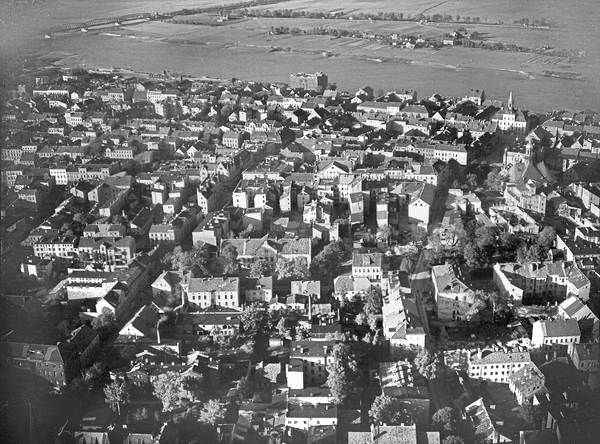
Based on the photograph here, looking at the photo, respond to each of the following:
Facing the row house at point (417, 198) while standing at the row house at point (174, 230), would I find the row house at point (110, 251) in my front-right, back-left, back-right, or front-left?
back-right

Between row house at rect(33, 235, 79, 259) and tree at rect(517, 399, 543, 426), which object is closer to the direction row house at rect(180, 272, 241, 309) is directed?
the tree

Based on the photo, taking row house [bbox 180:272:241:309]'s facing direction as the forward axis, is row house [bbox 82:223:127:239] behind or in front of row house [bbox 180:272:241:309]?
behind

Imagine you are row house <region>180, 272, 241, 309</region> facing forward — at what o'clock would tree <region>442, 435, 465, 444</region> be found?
The tree is roughly at 11 o'clock from the row house.

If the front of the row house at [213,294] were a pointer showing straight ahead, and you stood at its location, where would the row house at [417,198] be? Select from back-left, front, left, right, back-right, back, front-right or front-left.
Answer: back-left

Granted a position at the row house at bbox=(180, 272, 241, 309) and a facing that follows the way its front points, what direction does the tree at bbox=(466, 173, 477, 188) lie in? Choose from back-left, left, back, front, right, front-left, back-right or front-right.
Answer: back-left

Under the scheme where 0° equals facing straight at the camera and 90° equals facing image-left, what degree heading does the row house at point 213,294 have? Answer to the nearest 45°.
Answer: approximately 0°

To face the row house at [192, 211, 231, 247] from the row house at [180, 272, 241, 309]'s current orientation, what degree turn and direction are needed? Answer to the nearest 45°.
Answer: approximately 180°

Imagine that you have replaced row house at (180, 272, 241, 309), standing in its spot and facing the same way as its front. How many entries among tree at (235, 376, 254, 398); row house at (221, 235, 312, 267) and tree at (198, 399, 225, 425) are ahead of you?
2

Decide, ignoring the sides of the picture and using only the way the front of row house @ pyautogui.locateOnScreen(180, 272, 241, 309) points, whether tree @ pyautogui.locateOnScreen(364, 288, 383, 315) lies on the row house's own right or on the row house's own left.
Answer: on the row house's own left

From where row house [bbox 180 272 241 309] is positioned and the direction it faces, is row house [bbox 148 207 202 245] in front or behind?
behind

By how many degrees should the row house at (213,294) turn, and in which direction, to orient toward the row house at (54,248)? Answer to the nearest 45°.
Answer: approximately 135° to its right

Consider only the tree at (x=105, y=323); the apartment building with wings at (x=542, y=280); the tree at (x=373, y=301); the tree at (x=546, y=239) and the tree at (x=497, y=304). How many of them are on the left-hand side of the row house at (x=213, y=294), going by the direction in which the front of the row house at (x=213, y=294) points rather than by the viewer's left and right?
4

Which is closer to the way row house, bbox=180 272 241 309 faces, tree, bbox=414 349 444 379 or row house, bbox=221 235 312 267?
the tree
